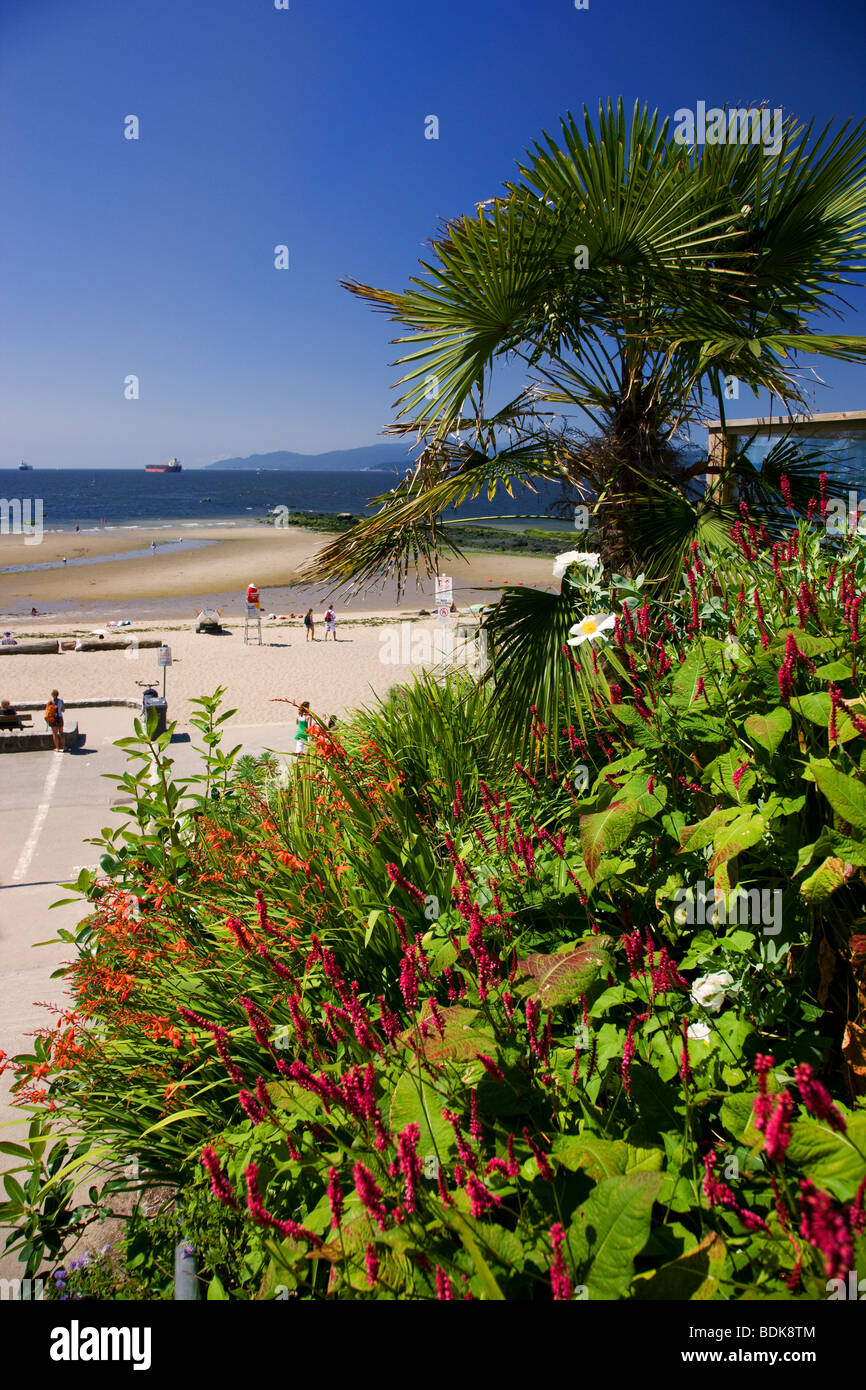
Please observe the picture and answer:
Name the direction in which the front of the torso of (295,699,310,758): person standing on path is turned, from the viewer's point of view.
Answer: away from the camera

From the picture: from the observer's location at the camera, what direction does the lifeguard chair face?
facing away from the viewer

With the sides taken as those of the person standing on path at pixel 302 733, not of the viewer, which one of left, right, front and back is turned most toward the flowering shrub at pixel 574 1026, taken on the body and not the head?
back

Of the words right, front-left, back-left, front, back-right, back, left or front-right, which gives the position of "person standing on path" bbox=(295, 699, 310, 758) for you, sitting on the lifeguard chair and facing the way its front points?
back

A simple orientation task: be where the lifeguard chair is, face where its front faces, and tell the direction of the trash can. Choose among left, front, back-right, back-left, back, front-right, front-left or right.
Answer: back

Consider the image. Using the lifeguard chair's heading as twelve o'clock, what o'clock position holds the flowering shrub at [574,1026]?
The flowering shrub is roughly at 6 o'clock from the lifeguard chair.

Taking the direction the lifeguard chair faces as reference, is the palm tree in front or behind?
behind

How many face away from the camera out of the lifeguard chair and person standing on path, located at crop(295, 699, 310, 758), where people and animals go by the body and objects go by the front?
2
